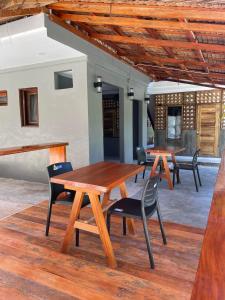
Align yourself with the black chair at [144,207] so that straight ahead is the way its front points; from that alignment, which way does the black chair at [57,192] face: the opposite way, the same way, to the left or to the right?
the opposite way

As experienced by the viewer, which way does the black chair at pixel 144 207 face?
facing away from the viewer and to the left of the viewer

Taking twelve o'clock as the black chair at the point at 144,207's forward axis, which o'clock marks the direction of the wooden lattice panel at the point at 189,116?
The wooden lattice panel is roughly at 2 o'clock from the black chair.

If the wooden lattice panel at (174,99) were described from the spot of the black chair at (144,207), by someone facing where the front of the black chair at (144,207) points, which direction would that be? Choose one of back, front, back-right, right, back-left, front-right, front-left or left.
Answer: front-right

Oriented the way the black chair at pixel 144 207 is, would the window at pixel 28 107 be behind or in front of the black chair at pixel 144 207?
in front

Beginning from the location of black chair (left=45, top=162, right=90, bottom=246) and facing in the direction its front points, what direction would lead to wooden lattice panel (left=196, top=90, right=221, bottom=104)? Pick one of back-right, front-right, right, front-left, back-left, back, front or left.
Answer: left

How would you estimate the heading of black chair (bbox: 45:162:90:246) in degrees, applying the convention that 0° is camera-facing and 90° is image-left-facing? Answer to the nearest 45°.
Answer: approximately 315°

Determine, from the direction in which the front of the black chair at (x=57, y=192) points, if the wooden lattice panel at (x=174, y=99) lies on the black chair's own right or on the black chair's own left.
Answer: on the black chair's own left

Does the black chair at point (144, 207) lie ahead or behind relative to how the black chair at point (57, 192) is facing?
ahead

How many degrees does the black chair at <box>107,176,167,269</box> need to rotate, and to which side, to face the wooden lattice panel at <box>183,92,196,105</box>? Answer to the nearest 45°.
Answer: approximately 45° to its right

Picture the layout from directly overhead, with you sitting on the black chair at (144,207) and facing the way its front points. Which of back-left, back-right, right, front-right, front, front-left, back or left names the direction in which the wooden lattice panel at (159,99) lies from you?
front-right
